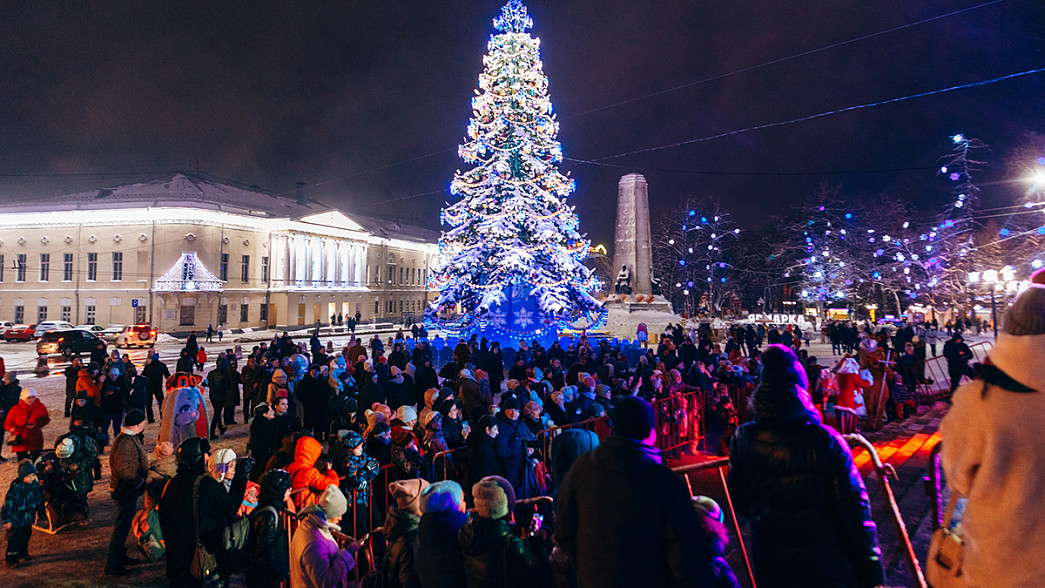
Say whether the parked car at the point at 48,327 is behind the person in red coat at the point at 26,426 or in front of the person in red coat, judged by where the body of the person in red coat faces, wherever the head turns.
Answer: behind

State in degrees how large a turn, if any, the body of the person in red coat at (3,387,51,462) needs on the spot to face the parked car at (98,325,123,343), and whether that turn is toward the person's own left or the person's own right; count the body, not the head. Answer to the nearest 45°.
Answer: approximately 180°

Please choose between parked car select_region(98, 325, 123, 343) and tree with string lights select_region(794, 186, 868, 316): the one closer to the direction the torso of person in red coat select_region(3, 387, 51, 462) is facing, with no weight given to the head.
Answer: the tree with string lights

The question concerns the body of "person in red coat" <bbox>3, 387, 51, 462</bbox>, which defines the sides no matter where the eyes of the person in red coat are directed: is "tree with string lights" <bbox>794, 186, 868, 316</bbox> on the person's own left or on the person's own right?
on the person's own left

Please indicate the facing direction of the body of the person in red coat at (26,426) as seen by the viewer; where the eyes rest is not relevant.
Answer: toward the camera

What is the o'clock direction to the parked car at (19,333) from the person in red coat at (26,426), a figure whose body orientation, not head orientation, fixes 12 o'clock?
The parked car is roughly at 6 o'clock from the person in red coat.

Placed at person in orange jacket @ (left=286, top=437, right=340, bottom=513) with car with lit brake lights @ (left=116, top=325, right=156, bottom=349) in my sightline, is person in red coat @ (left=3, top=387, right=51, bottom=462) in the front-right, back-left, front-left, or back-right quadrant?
front-left

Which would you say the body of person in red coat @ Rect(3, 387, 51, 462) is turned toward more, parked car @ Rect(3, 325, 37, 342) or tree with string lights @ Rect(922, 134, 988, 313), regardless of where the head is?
the tree with string lights

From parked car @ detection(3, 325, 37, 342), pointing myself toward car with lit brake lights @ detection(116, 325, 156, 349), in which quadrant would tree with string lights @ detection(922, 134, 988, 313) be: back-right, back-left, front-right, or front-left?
front-left

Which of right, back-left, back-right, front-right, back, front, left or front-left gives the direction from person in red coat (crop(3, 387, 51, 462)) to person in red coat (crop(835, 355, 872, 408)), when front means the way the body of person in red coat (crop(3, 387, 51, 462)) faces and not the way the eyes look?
front-left

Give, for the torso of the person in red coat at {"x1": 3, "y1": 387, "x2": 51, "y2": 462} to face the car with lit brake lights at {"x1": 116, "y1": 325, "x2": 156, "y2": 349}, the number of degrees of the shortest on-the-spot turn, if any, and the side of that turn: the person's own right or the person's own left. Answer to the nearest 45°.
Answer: approximately 180°

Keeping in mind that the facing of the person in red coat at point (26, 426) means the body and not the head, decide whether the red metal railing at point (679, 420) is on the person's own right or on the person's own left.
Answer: on the person's own left
